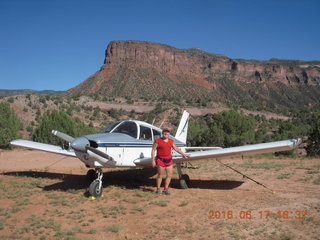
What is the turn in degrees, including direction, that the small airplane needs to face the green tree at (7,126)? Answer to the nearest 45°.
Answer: approximately 90° to its right

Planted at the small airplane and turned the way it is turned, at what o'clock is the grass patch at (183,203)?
The grass patch is roughly at 9 o'clock from the small airplane.

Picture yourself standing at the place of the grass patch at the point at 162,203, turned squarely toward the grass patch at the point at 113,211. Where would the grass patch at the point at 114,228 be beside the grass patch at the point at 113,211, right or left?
left

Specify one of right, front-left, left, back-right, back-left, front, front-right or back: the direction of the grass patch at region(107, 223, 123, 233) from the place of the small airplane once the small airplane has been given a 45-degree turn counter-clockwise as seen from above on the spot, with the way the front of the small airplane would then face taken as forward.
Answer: front

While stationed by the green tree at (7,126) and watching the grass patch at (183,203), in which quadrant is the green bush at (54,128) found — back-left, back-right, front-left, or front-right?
front-left

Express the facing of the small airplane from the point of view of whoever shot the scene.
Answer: facing the viewer and to the left of the viewer

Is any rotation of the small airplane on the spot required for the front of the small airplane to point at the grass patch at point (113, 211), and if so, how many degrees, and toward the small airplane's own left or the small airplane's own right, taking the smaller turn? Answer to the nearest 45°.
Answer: approximately 45° to the small airplane's own left

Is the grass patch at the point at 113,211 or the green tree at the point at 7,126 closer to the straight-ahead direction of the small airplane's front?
the grass patch

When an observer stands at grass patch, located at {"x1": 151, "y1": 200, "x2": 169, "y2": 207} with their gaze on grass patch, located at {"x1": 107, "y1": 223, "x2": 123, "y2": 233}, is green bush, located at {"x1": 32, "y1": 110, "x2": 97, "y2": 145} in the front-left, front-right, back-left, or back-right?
back-right

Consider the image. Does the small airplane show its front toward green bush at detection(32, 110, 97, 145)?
no

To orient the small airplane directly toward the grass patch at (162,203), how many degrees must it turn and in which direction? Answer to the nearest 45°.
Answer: approximately 90° to its left
